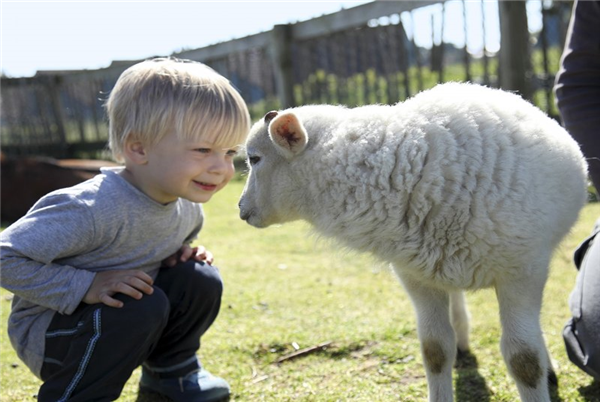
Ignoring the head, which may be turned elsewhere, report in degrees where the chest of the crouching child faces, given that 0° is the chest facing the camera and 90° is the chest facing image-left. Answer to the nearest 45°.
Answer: approximately 315°

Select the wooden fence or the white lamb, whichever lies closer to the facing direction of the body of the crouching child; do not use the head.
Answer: the white lamb

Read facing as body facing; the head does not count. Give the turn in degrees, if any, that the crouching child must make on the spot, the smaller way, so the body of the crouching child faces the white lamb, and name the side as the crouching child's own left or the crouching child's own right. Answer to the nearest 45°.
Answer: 0° — they already face it

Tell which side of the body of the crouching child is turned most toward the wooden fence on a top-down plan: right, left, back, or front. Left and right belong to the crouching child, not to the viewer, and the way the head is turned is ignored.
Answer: left
